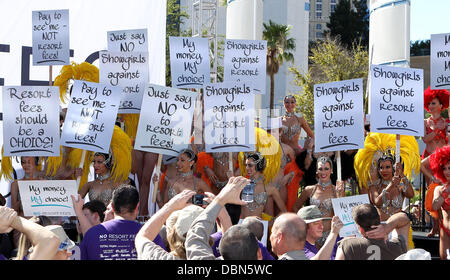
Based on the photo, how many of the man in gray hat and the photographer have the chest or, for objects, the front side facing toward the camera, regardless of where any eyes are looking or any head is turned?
0

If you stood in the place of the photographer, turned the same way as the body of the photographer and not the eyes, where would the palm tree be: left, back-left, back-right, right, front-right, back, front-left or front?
front-left

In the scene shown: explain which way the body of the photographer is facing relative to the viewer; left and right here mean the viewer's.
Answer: facing away from the viewer and to the right of the viewer

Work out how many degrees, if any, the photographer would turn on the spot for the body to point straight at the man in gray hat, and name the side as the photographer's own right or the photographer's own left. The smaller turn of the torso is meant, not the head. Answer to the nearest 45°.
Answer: approximately 45° to the photographer's own right

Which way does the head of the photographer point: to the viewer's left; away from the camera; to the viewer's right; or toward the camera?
away from the camera
